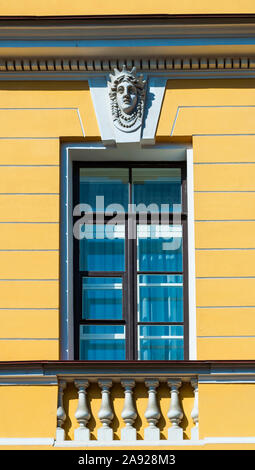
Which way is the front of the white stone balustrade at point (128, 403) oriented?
toward the camera
